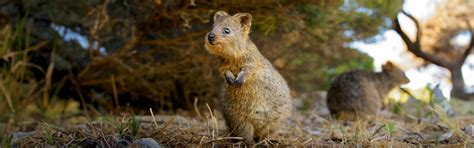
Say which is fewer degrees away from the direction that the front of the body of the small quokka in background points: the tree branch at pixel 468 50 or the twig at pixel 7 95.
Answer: the tree branch

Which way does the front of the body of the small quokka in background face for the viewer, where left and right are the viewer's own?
facing to the right of the viewer

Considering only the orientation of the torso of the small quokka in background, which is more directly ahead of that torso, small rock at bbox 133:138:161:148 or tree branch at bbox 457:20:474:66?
the tree branch

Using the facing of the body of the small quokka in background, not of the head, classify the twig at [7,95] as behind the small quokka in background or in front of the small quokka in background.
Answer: behind

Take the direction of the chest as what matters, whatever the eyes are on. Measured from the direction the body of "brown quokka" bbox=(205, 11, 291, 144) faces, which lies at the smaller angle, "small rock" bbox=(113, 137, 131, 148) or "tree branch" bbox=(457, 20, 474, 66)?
the small rock

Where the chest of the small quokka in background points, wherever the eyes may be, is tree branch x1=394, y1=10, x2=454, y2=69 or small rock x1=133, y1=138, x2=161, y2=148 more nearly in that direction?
the tree branch

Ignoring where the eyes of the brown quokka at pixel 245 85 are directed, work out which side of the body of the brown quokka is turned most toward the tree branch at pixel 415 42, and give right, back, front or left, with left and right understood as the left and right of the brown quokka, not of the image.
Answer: back

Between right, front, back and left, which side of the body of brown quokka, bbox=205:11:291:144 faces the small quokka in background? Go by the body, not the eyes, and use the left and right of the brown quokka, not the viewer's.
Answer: back

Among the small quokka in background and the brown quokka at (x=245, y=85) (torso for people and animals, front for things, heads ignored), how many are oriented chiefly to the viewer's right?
1

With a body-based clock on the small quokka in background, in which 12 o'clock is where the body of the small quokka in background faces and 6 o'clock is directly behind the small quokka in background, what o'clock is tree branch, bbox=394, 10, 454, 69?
The tree branch is roughly at 11 o'clock from the small quokka in background.

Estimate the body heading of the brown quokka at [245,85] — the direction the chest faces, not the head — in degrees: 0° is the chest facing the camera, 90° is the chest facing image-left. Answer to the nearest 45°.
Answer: approximately 45°

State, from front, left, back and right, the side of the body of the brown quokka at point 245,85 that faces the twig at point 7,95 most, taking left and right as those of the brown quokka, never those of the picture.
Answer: right

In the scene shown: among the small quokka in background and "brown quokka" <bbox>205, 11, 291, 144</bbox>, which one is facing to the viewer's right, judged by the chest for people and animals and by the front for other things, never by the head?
the small quokka in background
